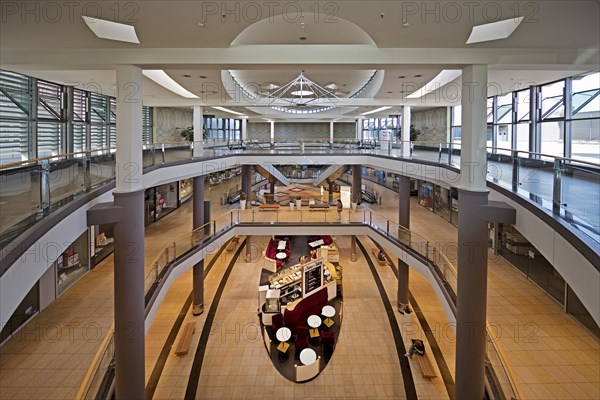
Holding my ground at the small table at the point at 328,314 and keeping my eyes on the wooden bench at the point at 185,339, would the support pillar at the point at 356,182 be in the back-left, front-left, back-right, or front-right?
back-right

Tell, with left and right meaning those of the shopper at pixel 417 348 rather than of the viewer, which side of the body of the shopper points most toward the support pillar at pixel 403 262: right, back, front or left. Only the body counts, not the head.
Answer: right

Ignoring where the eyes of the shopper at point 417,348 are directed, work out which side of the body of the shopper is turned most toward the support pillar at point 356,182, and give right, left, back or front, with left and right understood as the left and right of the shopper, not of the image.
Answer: right

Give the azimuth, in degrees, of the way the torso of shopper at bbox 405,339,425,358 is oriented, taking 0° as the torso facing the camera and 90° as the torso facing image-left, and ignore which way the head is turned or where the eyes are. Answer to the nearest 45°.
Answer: approximately 90°
